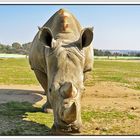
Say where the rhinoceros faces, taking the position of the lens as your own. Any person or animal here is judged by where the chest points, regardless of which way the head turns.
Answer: facing the viewer

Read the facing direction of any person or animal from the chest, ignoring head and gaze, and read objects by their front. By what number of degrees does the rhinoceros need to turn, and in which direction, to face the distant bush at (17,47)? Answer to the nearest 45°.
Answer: approximately 180°
